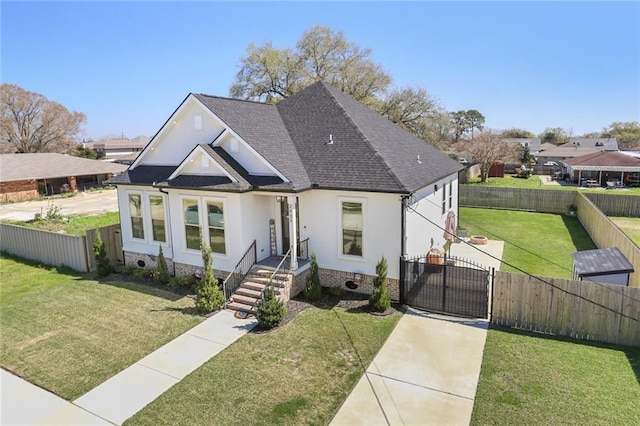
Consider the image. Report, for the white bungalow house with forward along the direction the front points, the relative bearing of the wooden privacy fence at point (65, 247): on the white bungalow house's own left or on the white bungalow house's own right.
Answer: on the white bungalow house's own right

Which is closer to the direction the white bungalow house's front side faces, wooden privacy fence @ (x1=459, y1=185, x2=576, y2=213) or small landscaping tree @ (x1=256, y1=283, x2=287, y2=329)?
the small landscaping tree

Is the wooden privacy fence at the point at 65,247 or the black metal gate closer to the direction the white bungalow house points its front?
the wooden privacy fence

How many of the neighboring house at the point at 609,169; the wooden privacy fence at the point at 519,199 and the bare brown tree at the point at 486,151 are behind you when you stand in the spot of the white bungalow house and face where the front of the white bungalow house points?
3

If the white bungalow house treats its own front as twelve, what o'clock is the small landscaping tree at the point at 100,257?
The small landscaping tree is roughly at 2 o'clock from the white bungalow house.

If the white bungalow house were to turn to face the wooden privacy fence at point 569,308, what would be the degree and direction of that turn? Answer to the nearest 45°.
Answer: approximately 90° to its left

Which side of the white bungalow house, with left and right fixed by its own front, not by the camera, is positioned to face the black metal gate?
left

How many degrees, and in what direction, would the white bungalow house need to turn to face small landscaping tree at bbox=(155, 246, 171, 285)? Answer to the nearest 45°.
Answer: approximately 45° to its right

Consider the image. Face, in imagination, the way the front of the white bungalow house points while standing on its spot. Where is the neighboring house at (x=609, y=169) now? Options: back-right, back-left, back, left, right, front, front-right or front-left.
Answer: back

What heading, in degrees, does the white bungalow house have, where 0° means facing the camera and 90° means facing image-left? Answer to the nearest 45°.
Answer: approximately 45°

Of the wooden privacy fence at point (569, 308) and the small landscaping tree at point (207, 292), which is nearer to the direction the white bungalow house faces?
the small landscaping tree

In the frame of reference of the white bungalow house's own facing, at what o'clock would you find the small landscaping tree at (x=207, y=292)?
The small landscaping tree is roughly at 12 o'clock from the white bungalow house.

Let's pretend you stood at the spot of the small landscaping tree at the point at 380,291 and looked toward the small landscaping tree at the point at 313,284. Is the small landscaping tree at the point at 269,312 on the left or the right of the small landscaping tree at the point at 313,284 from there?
left
